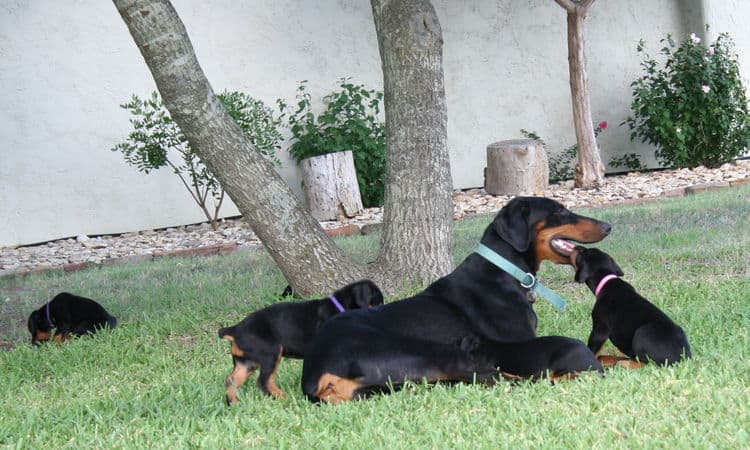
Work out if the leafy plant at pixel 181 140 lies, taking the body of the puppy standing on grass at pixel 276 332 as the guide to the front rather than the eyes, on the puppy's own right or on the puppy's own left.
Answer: on the puppy's own left

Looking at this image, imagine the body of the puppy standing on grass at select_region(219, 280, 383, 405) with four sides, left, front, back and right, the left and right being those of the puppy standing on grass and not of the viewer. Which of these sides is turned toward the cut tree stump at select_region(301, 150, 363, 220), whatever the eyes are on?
left

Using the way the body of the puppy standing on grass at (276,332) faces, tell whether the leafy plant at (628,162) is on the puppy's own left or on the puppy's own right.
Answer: on the puppy's own left

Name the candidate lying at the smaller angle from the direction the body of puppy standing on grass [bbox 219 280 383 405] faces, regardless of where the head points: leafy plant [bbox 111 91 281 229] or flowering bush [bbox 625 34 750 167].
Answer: the flowering bush

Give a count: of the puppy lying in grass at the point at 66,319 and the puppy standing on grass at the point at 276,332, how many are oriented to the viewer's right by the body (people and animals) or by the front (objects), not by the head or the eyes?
1

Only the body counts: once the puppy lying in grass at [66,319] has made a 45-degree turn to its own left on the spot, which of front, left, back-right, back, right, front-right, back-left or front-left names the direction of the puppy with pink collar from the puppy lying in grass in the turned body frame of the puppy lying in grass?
left

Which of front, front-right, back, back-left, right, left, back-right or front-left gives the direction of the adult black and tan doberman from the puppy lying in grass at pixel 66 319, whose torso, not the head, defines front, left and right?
back-left

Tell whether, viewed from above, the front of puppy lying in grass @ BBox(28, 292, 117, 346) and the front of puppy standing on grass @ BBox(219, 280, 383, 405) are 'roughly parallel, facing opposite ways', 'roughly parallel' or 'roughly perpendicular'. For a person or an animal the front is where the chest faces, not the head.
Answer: roughly parallel, facing opposite ways

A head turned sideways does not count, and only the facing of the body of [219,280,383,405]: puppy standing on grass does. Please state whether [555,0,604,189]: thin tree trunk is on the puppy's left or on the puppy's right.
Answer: on the puppy's left

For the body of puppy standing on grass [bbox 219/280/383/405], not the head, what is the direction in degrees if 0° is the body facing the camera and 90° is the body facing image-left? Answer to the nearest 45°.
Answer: approximately 270°

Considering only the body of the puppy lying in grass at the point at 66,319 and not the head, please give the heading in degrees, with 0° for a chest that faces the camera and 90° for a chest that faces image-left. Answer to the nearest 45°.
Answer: approximately 90°

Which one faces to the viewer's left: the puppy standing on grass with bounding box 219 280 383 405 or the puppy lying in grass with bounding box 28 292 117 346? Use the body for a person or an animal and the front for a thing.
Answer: the puppy lying in grass with bounding box 28 292 117 346

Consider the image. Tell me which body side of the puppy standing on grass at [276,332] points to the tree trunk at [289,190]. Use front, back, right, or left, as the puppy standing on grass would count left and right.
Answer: left
